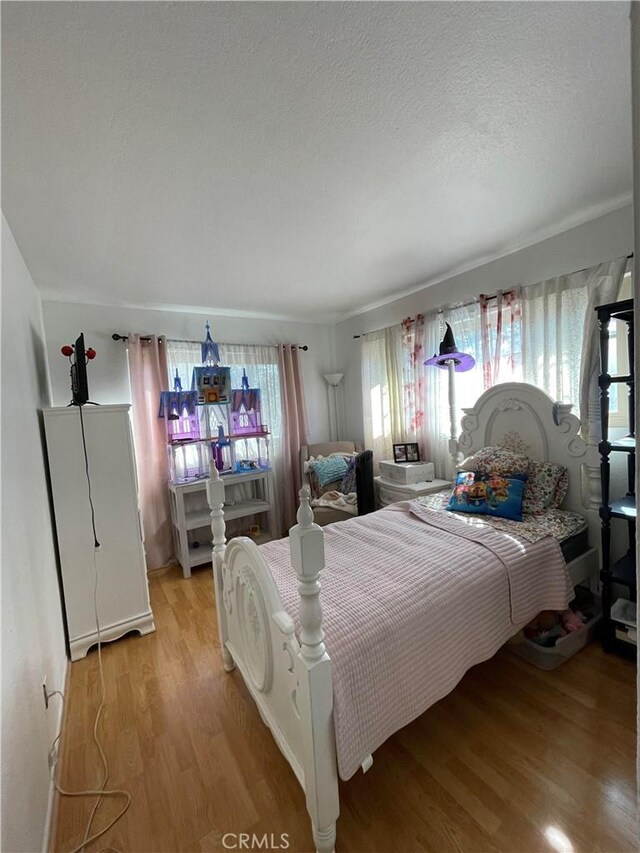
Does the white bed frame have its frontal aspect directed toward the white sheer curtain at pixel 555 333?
no

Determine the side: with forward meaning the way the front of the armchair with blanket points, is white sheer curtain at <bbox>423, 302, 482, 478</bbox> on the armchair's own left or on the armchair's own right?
on the armchair's own left

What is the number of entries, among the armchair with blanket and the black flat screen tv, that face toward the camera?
1

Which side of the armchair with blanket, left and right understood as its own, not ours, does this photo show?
front

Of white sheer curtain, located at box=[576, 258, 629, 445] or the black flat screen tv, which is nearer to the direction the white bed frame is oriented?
the black flat screen tv

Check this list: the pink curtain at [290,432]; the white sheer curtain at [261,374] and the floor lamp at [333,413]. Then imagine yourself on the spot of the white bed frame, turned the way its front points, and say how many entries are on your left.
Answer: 0

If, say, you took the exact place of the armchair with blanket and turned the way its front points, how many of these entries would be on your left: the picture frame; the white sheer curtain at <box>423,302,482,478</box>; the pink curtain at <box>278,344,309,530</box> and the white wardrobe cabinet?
2

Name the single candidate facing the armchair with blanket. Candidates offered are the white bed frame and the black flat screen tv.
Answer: the black flat screen tv

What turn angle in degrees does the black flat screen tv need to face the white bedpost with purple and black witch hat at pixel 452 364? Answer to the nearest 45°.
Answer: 0° — it already faces it

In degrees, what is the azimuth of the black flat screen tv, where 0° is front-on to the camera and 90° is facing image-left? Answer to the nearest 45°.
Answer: approximately 270°

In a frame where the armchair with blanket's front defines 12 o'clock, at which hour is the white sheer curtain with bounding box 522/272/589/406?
The white sheer curtain is roughly at 10 o'clock from the armchair with blanket.

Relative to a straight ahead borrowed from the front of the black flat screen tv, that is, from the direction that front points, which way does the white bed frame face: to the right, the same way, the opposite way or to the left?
the opposite way

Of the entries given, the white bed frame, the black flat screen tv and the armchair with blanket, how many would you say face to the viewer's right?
1

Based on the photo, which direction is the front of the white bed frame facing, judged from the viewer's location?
facing the viewer and to the left of the viewer

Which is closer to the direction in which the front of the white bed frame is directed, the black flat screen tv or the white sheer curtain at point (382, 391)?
the black flat screen tv

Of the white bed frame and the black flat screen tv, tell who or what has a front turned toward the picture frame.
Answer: the black flat screen tv
